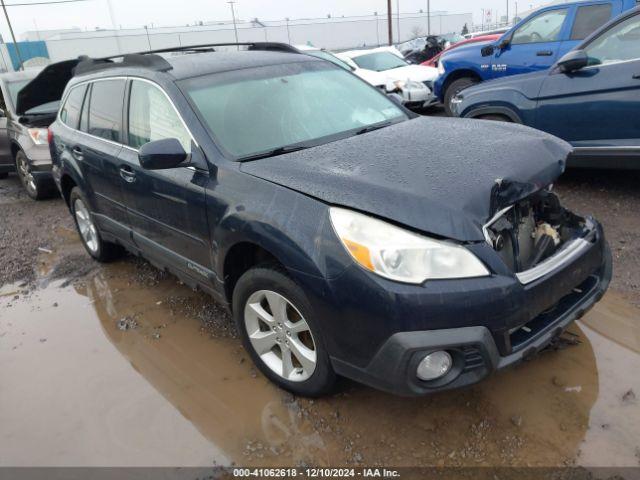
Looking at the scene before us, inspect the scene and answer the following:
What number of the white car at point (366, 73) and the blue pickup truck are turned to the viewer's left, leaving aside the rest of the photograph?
1

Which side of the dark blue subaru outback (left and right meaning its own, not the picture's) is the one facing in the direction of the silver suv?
back

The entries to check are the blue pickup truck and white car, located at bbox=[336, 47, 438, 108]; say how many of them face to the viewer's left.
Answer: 1

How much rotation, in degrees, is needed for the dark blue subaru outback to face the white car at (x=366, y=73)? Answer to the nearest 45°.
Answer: approximately 135° to its left

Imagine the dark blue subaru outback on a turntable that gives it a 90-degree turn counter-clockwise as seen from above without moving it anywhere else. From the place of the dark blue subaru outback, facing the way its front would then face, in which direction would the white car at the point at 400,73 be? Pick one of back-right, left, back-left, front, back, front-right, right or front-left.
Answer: front-left

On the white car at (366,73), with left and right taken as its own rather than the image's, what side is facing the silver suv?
right

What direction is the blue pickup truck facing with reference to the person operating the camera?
facing to the left of the viewer

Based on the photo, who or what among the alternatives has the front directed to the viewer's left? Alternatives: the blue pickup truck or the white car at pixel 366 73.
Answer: the blue pickup truck

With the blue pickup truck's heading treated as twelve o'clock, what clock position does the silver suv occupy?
The silver suv is roughly at 11 o'clock from the blue pickup truck.
